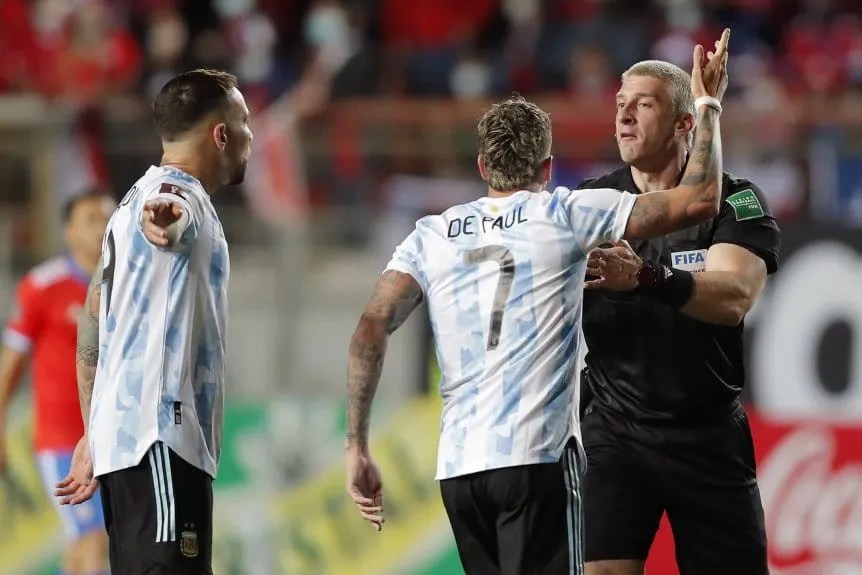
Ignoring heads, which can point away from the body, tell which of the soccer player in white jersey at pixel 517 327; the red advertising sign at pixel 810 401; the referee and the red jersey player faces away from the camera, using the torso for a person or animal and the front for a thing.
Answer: the soccer player in white jersey

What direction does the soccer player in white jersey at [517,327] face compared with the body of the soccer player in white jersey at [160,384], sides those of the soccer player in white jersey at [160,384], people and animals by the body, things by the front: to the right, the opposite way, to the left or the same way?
to the left

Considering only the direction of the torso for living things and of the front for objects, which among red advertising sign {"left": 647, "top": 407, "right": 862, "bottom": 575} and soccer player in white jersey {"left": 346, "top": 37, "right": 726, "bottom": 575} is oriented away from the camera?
the soccer player in white jersey

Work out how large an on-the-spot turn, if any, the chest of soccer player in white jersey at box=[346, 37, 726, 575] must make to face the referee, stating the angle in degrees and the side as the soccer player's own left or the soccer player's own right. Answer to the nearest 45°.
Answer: approximately 45° to the soccer player's own right

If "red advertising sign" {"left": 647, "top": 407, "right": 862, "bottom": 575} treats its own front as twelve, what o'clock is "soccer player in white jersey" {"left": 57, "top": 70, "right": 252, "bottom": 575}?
The soccer player in white jersey is roughly at 1 o'clock from the red advertising sign.

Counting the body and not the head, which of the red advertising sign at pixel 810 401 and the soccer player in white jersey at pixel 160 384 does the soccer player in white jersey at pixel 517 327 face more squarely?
the red advertising sign

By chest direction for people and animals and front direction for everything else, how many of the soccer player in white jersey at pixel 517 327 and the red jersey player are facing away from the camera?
1

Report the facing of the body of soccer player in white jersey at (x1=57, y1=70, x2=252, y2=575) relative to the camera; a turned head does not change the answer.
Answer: to the viewer's right

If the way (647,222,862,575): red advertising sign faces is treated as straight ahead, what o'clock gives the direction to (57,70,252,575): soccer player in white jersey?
The soccer player in white jersey is roughly at 1 o'clock from the red advertising sign.

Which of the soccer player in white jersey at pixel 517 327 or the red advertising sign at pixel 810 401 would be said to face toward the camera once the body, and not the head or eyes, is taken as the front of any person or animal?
the red advertising sign

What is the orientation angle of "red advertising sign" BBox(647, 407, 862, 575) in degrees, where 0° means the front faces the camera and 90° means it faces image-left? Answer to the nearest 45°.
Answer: approximately 0°

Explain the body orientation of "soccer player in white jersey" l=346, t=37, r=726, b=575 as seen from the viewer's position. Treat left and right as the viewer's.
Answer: facing away from the viewer

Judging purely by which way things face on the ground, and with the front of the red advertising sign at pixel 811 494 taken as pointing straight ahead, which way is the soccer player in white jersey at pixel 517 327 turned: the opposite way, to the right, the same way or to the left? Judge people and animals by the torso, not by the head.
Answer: the opposite way

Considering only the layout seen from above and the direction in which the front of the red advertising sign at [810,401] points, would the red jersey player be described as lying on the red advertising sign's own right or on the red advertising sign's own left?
on the red advertising sign's own right

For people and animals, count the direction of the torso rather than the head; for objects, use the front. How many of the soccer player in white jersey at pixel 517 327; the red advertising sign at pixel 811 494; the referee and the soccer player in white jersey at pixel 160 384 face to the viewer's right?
1
